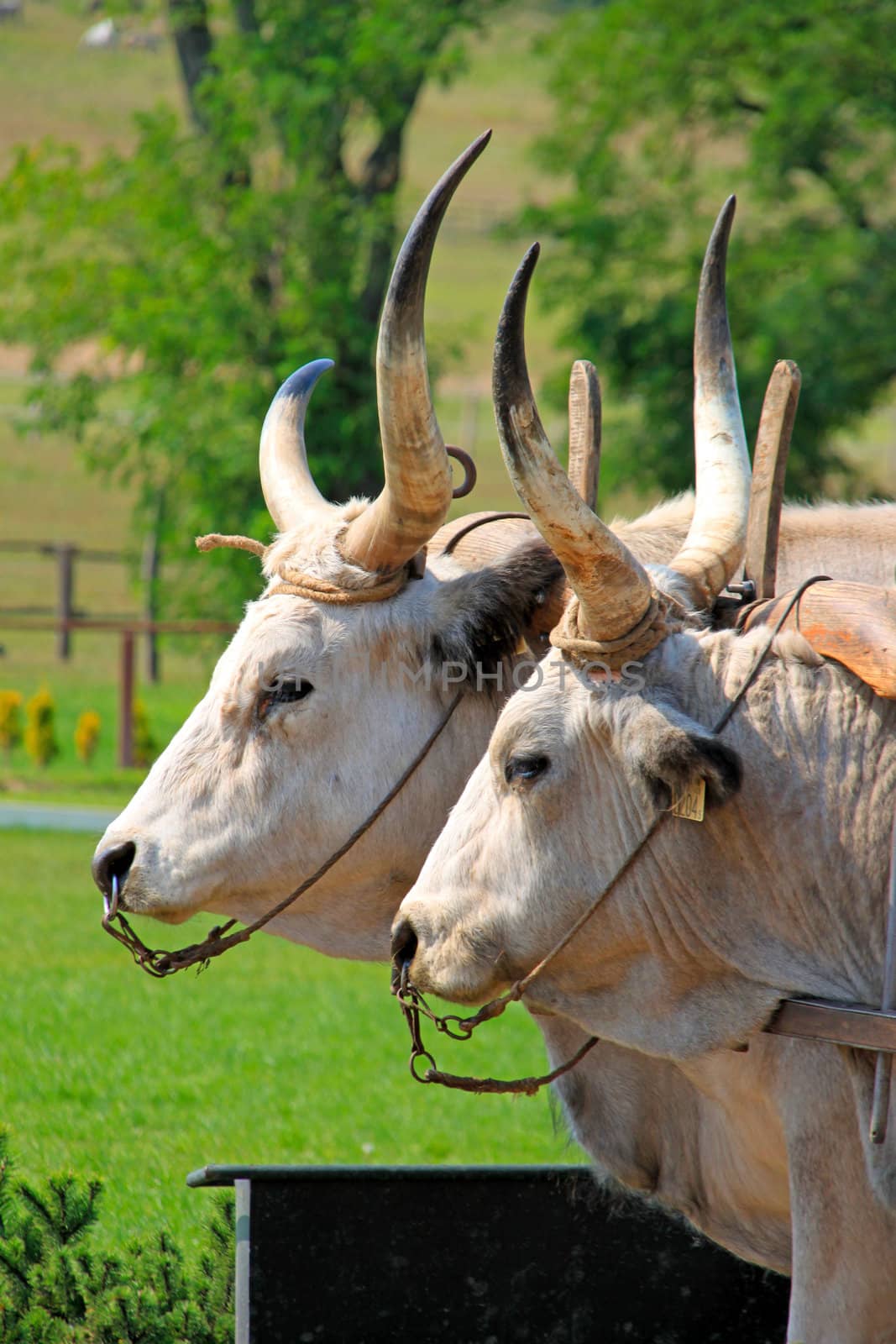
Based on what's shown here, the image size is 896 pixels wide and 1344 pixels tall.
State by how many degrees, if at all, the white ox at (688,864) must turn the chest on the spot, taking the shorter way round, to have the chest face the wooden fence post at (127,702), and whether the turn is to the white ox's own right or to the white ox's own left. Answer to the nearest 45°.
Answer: approximately 45° to the white ox's own right

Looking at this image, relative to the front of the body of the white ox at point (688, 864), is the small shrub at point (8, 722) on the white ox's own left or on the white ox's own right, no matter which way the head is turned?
on the white ox's own right

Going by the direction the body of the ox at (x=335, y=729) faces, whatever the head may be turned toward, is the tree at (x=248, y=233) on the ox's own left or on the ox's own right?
on the ox's own right

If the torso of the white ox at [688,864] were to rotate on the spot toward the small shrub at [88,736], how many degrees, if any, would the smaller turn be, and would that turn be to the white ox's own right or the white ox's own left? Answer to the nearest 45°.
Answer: approximately 45° to the white ox's own right

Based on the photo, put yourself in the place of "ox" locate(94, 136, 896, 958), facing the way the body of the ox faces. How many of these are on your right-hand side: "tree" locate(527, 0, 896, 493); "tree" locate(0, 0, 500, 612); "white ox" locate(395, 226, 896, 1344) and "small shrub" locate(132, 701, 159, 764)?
3

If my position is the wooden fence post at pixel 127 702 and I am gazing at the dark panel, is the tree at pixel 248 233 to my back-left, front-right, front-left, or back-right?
back-left

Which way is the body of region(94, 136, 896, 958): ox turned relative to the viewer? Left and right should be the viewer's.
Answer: facing to the left of the viewer

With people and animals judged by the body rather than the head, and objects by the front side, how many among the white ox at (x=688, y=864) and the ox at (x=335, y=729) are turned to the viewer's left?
2

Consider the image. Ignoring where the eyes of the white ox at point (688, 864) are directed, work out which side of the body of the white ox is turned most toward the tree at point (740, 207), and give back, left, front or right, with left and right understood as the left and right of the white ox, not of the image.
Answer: right

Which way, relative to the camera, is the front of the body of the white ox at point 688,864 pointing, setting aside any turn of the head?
to the viewer's left
